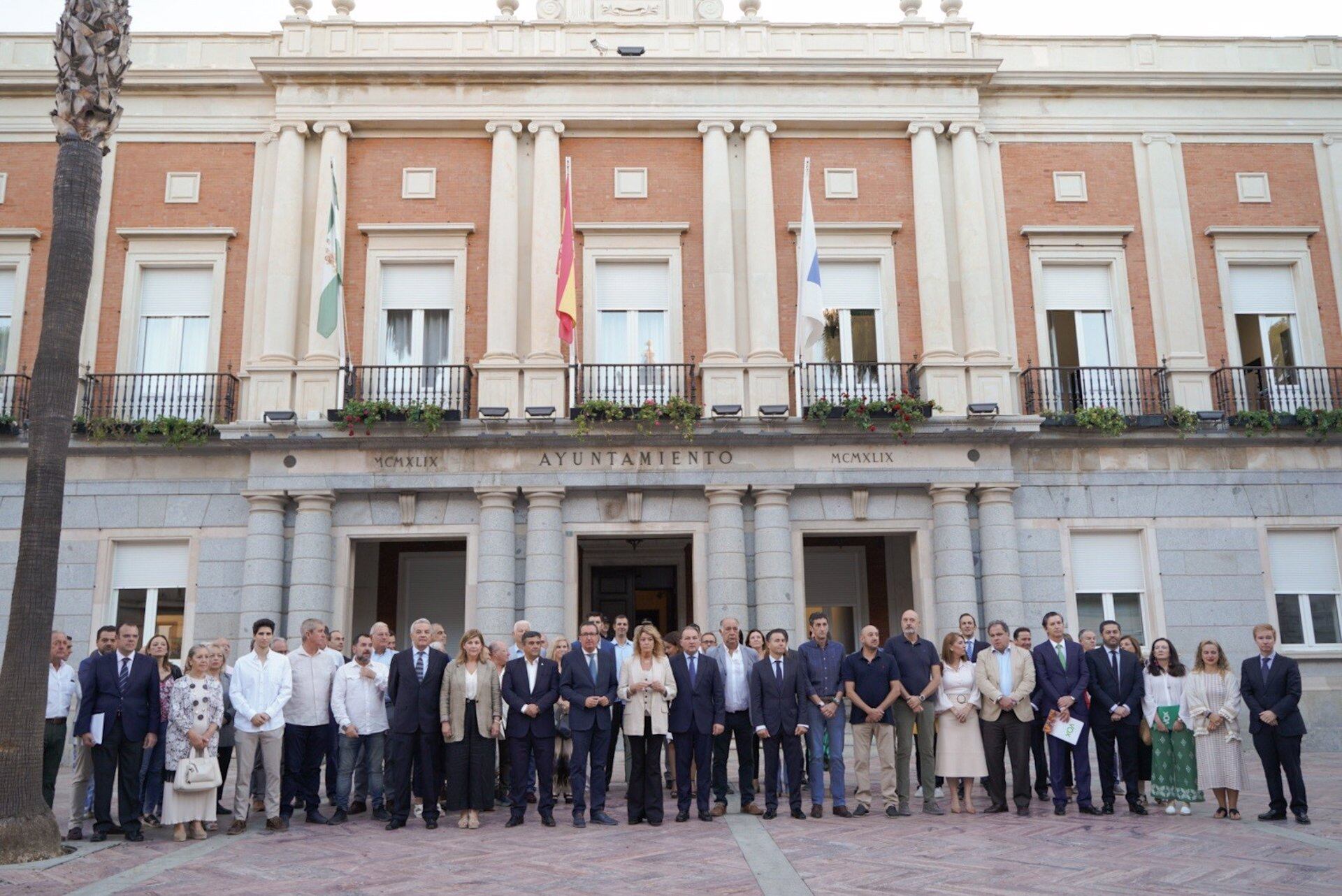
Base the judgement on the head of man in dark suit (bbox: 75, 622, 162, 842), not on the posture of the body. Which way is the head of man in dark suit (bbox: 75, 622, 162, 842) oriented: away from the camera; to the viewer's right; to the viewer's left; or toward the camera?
toward the camera

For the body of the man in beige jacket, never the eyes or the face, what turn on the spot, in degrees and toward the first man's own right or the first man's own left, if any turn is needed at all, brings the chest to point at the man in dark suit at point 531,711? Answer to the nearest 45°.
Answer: approximately 90° to the first man's own right

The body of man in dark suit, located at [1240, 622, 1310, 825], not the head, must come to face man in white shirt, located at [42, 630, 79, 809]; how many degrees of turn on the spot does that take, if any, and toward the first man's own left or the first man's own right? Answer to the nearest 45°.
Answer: approximately 45° to the first man's own right

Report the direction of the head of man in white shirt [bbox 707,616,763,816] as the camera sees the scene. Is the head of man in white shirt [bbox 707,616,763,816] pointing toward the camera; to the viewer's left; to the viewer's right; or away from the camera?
toward the camera

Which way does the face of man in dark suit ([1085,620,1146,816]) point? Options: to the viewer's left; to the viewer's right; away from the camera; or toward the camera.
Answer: toward the camera

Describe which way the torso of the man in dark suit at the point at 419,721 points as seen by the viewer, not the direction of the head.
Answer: toward the camera

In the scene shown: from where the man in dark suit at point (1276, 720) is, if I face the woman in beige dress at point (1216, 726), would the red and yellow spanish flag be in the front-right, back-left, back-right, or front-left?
front-right

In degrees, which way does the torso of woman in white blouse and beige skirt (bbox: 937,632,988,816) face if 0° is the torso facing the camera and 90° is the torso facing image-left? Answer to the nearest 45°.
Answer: approximately 0°

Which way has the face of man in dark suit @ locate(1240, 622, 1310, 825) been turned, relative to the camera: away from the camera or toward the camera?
toward the camera

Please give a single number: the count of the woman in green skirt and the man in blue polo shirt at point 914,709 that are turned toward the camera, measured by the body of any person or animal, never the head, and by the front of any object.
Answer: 2

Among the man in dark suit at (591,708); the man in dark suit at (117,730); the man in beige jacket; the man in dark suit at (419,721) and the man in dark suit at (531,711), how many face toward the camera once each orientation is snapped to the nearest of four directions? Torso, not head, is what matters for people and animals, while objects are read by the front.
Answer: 5

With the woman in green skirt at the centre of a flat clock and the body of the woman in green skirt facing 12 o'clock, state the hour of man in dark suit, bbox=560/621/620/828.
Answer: The man in dark suit is roughly at 2 o'clock from the woman in green skirt.

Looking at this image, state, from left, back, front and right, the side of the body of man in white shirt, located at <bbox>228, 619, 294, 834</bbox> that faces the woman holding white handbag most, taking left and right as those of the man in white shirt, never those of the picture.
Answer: right

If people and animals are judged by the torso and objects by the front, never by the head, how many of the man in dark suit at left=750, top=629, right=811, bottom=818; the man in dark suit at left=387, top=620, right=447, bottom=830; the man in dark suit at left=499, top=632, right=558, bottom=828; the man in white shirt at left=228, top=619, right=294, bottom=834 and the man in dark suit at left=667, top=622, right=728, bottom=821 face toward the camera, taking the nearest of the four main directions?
5

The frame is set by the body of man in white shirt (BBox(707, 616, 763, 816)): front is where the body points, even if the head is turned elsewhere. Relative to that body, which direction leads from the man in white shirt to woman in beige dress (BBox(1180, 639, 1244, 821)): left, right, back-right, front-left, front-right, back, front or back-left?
left

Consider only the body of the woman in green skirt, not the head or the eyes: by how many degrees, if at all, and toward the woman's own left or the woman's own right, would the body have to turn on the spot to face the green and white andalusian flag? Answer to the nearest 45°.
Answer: approximately 90° to the woman's own right

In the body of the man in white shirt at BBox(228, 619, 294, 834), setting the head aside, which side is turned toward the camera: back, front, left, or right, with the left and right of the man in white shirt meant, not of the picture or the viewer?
front
